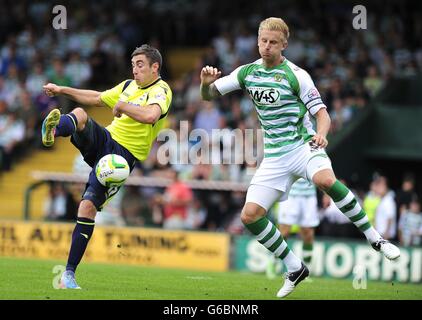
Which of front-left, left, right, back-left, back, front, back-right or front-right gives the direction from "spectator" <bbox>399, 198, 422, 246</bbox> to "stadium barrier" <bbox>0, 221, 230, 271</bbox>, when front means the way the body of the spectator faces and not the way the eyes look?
right

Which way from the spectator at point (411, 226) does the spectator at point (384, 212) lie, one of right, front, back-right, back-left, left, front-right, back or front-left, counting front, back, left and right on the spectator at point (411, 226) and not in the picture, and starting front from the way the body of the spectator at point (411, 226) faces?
front-right

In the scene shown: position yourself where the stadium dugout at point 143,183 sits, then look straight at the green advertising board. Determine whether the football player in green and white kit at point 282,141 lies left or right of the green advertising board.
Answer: right

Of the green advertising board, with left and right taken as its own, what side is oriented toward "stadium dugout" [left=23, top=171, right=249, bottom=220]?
right

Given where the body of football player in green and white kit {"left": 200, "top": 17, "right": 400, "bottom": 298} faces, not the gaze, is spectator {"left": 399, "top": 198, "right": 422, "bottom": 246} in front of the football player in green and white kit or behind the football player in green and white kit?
behind

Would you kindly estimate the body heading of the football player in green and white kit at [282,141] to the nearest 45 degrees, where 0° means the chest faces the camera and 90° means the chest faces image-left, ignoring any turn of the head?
approximately 45°

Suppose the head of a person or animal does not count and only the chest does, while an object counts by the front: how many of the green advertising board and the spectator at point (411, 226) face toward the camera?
2

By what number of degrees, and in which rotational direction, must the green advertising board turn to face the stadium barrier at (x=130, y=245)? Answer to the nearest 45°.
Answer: approximately 90° to its right

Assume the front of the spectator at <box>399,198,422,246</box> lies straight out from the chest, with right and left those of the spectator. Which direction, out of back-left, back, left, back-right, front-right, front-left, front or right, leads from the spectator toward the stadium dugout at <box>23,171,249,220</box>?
right

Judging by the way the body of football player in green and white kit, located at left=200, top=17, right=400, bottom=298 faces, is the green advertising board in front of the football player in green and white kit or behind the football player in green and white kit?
behind

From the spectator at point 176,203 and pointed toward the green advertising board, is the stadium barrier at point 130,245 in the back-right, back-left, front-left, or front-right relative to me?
back-right

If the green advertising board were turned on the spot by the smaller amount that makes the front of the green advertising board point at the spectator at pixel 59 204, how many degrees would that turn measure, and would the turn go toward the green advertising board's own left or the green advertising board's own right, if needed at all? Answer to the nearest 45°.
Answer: approximately 90° to the green advertising board's own right
